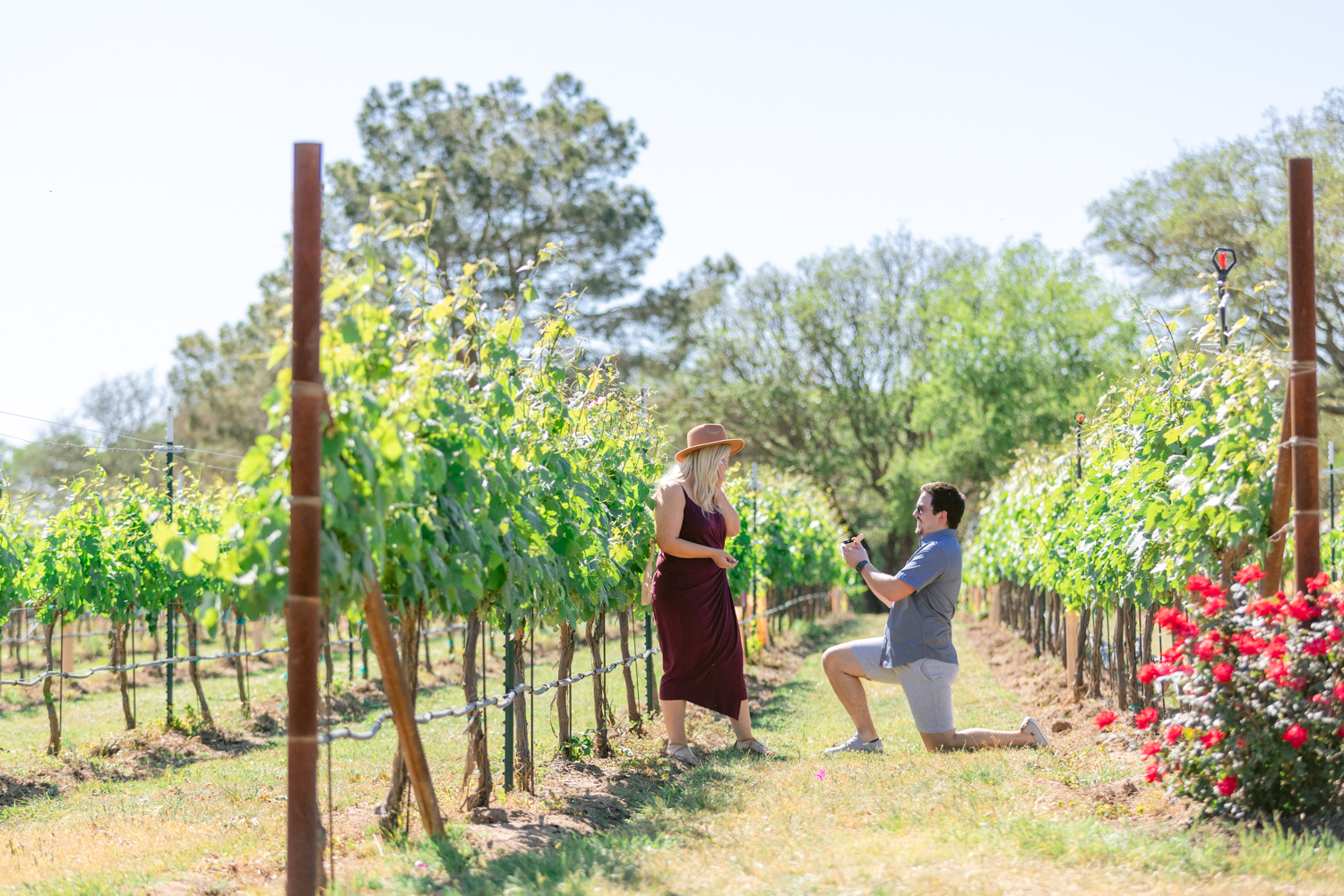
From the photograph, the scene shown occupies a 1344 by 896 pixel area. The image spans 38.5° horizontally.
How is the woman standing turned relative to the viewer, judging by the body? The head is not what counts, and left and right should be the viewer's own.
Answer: facing the viewer and to the right of the viewer

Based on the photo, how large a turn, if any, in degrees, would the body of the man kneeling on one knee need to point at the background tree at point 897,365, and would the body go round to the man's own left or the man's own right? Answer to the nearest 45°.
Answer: approximately 90° to the man's own right

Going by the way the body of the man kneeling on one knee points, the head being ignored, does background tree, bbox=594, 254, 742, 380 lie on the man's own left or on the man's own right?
on the man's own right

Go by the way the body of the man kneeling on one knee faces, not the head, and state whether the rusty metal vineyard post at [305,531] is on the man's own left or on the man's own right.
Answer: on the man's own left

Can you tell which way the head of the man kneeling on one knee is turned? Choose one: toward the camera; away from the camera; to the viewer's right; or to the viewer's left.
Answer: to the viewer's left

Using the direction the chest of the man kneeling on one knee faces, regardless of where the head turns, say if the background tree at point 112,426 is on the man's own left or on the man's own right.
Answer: on the man's own right

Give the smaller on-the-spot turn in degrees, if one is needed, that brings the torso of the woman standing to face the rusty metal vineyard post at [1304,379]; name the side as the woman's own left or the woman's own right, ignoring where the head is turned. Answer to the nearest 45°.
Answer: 0° — they already face it

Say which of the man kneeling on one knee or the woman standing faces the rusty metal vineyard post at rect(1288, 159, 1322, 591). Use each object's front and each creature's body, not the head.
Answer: the woman standing

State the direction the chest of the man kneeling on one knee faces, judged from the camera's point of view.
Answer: to the viewer's left

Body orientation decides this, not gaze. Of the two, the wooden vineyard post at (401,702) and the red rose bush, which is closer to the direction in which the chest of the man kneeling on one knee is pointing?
the wooden vineyard post

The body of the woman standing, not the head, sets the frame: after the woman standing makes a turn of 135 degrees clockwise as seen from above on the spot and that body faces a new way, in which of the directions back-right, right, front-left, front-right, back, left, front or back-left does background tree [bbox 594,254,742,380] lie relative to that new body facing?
right

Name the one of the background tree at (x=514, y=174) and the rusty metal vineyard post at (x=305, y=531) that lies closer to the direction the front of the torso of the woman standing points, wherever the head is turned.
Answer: the rusty metal vineyard post

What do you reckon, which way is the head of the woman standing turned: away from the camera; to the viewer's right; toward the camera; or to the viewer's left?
to the viewer's right

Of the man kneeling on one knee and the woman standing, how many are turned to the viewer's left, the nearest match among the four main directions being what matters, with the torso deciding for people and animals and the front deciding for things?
1

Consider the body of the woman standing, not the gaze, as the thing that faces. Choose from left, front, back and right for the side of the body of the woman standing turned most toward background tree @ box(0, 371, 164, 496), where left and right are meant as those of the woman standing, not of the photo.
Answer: back

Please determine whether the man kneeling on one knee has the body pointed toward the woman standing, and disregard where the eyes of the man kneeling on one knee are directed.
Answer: yes

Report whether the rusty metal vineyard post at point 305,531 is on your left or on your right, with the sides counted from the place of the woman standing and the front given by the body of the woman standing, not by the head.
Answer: on your right

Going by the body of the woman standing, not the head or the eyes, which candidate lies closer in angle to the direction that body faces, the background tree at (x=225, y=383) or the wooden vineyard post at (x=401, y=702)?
the wooden vineyard post

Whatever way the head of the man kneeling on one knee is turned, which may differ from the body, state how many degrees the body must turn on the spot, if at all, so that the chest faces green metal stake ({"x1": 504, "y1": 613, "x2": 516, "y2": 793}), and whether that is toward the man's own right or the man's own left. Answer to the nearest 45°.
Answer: approximately 45° to the man's own left
